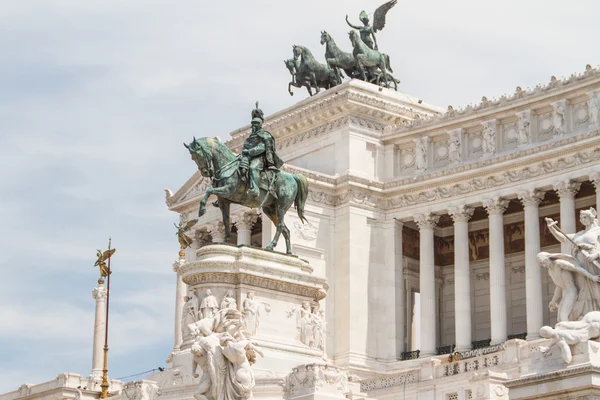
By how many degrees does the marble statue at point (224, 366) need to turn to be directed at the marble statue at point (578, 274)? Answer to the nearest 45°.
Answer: approximately 90° to its left

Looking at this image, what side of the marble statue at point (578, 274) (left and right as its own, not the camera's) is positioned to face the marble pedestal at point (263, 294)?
right

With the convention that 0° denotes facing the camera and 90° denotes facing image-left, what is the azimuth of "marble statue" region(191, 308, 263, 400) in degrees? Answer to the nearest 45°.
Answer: approximately 45°

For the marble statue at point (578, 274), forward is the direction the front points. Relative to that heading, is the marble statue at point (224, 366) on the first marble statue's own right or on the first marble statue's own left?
on the first marble statue's own right

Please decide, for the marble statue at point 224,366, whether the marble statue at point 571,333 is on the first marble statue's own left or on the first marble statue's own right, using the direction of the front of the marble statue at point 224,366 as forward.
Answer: on the first marble statue's own left
